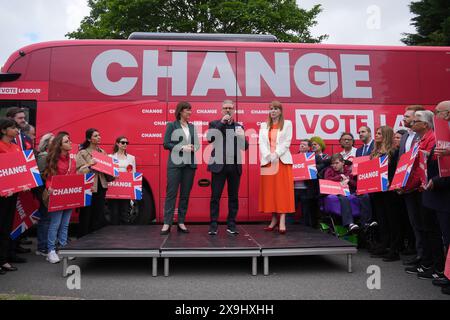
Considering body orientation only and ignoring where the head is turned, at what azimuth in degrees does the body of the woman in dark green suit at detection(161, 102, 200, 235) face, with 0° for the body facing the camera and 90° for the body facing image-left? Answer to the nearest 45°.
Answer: approximately 315°

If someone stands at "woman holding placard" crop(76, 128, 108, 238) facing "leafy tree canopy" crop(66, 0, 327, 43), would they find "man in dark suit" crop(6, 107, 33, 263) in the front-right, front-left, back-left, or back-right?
back-left

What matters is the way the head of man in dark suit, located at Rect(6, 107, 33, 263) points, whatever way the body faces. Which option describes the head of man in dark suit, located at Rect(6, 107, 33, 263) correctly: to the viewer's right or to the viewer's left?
to the viewer's right

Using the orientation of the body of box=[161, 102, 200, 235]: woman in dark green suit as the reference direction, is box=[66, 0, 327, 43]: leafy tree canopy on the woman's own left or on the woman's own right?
on the woman's own left

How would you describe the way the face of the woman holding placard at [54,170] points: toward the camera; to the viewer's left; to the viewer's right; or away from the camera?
to the viewer's right

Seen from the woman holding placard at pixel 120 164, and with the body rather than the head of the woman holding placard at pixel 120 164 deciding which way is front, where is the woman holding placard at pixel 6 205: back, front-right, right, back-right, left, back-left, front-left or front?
right

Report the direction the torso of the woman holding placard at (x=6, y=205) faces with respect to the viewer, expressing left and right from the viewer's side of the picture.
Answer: facing to the right of the viewer

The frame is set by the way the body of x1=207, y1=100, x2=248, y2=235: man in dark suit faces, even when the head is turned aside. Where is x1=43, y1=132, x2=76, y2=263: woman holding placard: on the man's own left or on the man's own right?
on the man's own right

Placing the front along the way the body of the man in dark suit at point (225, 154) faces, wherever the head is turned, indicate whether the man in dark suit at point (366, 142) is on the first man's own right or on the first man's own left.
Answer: on the first man's own left
